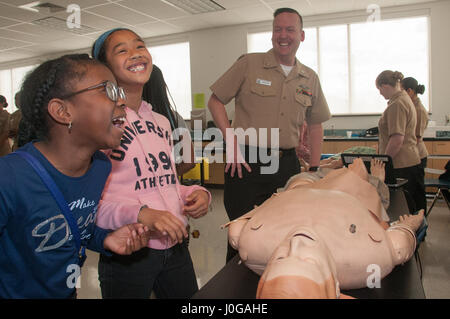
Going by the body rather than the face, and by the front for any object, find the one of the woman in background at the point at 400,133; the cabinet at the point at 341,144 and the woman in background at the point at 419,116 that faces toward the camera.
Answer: the cabinet

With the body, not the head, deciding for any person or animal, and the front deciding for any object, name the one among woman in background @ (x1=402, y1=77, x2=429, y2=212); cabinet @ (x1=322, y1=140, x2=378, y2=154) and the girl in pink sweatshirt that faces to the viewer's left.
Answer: the woman in background

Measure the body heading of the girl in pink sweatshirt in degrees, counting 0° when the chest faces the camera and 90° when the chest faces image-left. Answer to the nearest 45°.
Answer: approximately 315°

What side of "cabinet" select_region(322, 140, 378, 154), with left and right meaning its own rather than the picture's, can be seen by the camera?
front

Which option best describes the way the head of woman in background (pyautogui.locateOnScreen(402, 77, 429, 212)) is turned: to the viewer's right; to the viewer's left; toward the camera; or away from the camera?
to the viewer's left

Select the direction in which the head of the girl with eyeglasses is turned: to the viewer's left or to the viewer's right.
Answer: to the viewer's right

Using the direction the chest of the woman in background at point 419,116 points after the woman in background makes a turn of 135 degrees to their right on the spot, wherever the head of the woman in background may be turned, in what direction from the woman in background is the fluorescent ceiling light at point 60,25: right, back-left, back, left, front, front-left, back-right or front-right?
back-left

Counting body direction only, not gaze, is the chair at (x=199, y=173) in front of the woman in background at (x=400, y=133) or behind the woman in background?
in front

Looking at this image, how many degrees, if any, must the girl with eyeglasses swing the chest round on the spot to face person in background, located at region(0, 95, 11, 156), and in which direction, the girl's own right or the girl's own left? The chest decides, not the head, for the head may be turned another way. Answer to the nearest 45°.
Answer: approximately 135° to the girl's own left

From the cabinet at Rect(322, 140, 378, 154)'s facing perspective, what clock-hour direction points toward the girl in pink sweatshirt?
The girl in pink sweatshirt is roughly at 12 o'clock from the cabinet.

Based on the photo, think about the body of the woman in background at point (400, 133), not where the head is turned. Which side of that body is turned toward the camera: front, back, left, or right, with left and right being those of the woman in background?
left

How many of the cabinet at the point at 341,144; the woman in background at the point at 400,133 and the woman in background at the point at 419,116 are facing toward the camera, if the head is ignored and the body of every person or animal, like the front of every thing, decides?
1

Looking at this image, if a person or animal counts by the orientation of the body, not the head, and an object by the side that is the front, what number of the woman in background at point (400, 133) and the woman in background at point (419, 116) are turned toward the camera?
0

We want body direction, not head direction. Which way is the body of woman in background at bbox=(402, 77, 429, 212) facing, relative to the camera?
to the viewer's left

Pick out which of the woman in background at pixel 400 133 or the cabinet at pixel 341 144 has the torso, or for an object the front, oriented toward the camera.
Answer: the cabinet

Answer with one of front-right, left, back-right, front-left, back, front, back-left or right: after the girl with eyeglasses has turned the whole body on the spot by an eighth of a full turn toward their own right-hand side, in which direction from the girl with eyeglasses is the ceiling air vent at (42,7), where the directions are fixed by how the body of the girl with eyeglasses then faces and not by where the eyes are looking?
back

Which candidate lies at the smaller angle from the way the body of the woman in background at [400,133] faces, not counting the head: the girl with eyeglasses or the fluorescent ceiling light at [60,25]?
the fluorescent ceiling light
